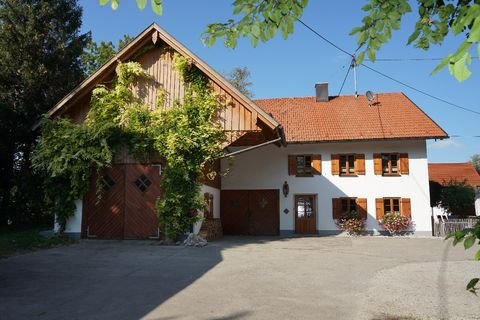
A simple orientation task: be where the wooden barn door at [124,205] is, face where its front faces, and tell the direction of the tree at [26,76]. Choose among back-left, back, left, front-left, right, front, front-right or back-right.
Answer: back-right

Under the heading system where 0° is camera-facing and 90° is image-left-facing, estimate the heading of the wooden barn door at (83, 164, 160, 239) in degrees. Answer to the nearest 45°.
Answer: approximately 0°

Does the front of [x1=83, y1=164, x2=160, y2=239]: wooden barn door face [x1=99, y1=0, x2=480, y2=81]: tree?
yes

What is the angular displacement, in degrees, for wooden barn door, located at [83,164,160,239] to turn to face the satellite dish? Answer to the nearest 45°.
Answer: approximately 90° to its left

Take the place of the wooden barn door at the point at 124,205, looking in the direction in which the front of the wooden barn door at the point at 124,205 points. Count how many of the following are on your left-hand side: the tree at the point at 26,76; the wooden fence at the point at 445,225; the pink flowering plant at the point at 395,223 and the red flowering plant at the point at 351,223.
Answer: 3

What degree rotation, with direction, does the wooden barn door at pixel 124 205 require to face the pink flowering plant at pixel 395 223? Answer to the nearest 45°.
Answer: approximately 90° to its left

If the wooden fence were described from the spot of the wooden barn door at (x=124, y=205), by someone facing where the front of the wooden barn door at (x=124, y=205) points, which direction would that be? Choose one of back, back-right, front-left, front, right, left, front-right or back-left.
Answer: left
